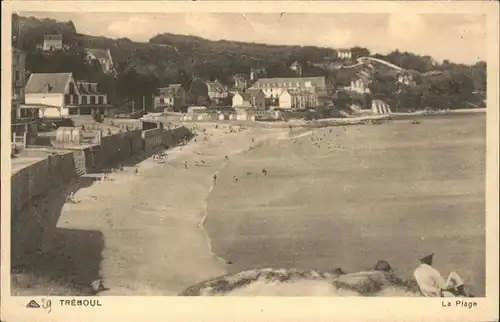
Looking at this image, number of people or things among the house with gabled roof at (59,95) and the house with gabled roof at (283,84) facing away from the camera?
0
